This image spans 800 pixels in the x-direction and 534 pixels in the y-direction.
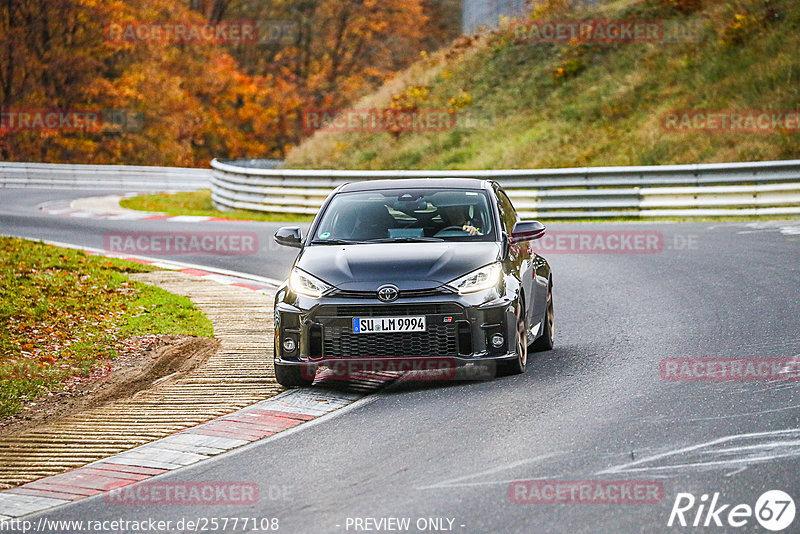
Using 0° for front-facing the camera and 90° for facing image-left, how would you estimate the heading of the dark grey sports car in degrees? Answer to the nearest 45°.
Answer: approximately 0°

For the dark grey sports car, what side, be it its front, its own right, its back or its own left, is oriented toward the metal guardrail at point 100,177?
back

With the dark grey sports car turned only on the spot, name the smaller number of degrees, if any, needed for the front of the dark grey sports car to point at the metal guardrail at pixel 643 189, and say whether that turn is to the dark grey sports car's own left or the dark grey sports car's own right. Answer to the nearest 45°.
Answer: approximately 180°
